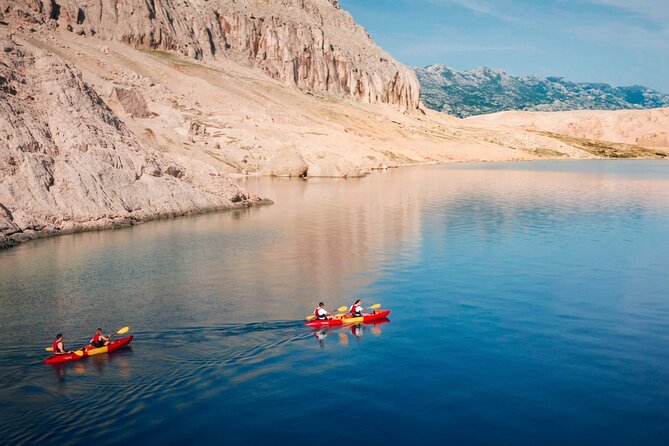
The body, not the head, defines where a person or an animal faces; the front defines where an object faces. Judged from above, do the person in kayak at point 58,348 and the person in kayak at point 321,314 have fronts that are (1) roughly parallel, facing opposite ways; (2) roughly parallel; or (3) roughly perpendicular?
roughly parallel

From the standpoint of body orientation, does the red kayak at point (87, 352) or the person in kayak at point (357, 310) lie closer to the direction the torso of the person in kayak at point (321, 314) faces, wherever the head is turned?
the person in kayak

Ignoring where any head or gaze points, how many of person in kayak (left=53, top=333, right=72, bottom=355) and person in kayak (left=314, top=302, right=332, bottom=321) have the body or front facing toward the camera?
0

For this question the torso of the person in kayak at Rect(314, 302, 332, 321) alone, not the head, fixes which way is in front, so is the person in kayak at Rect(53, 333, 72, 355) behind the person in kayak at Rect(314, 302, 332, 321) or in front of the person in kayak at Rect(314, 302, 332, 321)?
behind

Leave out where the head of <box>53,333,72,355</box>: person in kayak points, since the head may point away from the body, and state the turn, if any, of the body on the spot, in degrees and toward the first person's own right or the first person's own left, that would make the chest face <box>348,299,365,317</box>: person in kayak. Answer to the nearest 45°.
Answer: approximately 45° to the first person's own right

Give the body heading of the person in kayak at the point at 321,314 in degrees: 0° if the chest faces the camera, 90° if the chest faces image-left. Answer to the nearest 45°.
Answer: approximately 225°

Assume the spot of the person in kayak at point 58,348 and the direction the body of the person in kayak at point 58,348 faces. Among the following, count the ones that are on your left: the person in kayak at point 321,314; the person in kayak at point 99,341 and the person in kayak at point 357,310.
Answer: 0

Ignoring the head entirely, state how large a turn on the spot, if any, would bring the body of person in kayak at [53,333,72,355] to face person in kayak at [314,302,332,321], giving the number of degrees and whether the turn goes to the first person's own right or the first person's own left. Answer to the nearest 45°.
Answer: approximately 45° to the first person's own right

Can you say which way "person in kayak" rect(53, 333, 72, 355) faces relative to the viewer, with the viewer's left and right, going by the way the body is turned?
facing away from the viewer and to the right of the viewer

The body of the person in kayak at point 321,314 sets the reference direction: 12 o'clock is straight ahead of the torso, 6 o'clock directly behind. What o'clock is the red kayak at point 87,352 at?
The red kayak is roughly at 7 o'clock from the person in kayak.

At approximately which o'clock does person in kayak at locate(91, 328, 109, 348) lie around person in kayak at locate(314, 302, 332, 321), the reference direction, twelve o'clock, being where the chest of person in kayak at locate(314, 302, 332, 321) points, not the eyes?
person in kayak at locate(91, 328, 109, 348) is roughly at 7 o'clock from person in kayak at locate(314, 302, 332, 321).

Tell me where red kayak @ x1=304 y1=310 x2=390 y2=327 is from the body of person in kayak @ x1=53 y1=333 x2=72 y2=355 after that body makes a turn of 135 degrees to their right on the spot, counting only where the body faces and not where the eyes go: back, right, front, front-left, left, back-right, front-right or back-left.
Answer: left
